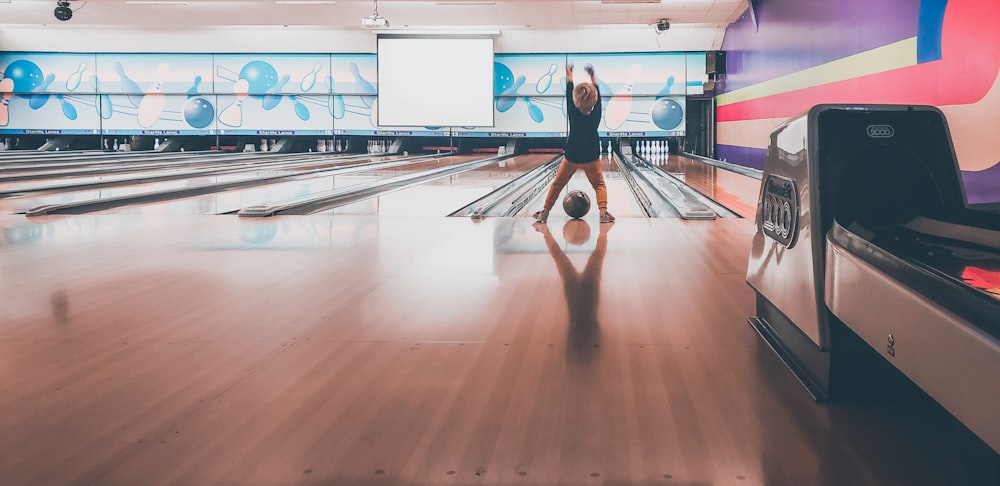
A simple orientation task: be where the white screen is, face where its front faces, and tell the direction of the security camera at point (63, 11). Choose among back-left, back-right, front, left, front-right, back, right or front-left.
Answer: front-right

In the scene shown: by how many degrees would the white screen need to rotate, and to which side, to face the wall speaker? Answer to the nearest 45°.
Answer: approximately 90° to its left

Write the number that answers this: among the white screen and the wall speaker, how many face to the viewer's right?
0
